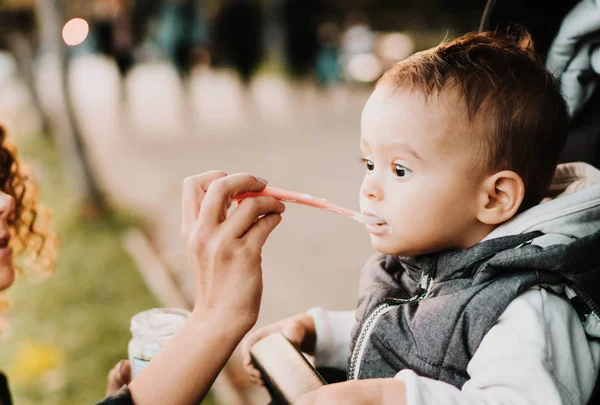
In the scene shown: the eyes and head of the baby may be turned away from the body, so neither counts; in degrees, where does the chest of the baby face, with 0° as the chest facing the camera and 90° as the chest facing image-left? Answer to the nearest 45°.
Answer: approximately 45°

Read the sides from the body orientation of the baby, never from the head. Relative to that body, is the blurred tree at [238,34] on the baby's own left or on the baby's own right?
on the baby's own right

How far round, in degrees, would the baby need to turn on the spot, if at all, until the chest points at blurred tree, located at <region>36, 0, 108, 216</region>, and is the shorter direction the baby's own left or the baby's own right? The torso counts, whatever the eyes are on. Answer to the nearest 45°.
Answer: approximately 90° to the baby's own right

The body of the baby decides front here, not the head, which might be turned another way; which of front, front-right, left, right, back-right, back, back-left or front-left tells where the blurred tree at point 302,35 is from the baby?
back-right

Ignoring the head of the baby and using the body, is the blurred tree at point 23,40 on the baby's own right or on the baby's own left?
on the baby's own right

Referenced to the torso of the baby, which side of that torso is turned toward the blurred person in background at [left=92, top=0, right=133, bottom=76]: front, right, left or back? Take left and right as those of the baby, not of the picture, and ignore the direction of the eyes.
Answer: right
